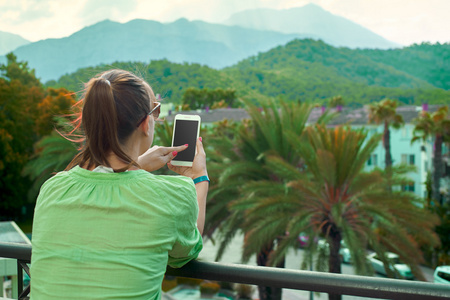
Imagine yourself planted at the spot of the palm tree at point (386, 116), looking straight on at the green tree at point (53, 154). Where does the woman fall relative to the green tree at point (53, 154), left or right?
left

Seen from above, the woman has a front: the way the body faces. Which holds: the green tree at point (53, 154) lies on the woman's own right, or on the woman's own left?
on the woman's own left

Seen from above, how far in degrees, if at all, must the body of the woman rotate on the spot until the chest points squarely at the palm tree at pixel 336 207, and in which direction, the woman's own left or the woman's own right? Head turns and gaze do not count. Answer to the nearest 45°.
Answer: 0° — they already face it

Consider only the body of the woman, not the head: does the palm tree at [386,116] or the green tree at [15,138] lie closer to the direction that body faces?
the palm tree

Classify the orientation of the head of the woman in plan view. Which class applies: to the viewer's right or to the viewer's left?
to the viewer's right

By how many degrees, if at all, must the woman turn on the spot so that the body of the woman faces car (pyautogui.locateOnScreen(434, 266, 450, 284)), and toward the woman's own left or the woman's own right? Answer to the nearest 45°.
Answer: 0° — they already face it

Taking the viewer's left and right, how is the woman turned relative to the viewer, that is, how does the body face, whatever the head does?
facing away from the viewer and to the right of the viewer

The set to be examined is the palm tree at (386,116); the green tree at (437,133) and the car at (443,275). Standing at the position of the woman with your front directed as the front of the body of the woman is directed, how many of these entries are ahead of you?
3

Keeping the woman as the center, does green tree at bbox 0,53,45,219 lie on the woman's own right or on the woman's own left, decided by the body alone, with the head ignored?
on the woman's own left

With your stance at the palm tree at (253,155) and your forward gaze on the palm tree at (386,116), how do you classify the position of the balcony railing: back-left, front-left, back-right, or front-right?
back-right
